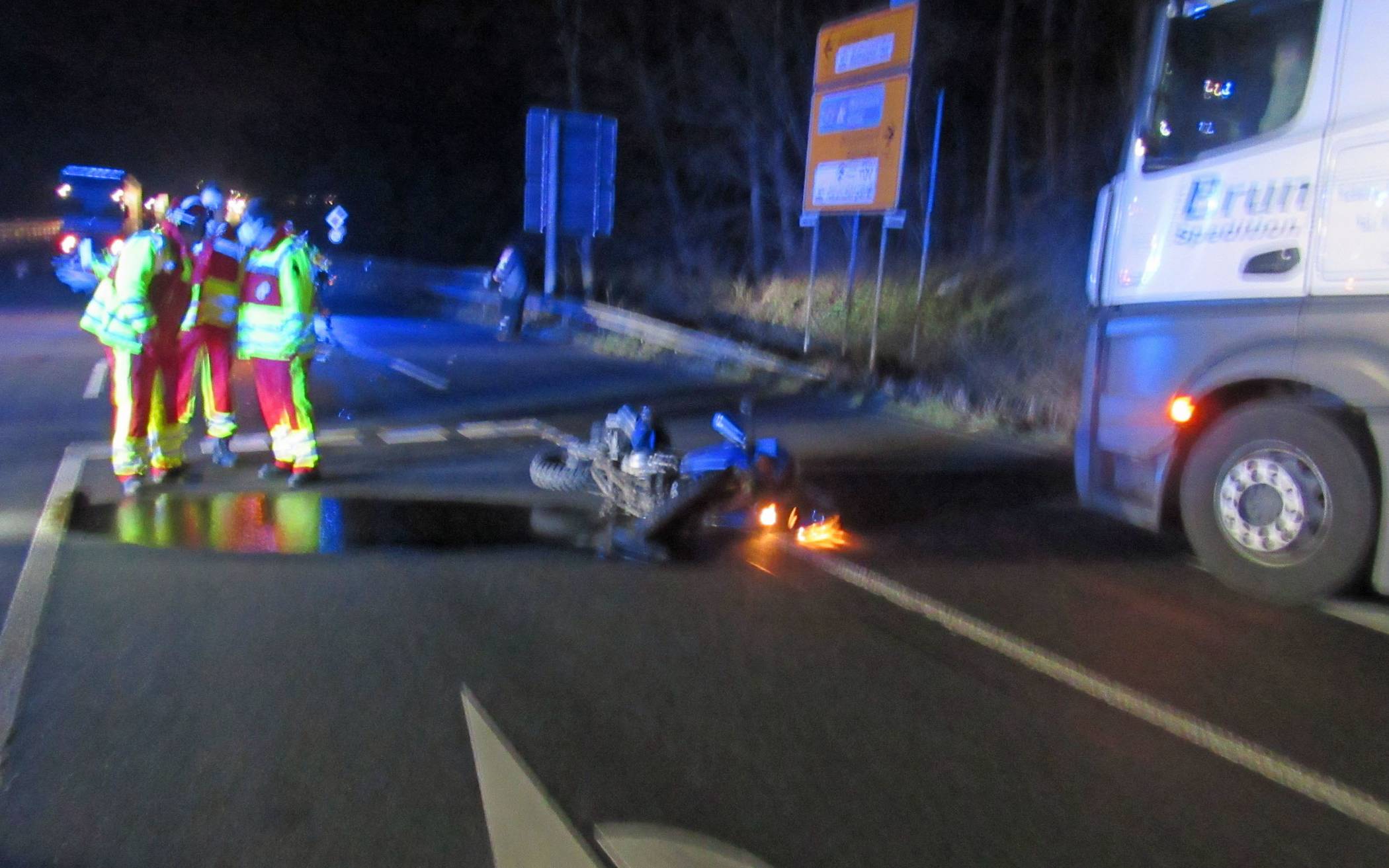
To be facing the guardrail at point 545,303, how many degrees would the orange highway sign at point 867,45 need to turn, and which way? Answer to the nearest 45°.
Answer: approximately 90° to its right

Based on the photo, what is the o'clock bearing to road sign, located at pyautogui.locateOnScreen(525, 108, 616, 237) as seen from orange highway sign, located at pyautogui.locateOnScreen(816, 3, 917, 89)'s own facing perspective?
The road sign is roughly at 3 o'clock from the orange highway sign.

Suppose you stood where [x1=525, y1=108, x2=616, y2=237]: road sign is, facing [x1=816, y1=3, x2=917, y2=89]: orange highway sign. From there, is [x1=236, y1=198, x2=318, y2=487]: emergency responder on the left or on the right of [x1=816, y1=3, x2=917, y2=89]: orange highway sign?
right

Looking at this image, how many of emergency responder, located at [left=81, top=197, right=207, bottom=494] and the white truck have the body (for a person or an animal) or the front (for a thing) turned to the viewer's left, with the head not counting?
1

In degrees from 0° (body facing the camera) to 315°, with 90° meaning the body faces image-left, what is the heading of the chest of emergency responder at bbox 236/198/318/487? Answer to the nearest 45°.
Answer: approximately 45°

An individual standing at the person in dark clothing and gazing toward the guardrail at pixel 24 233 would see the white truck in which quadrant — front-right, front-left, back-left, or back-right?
back-left

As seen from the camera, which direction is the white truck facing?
to the viewer's left

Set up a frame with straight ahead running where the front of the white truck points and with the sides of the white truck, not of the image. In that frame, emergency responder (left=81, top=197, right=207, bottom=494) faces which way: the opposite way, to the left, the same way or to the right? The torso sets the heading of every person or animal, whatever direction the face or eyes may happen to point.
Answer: the opposite way

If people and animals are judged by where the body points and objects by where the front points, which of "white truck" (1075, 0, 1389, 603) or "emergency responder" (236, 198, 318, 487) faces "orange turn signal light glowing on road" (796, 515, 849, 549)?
the white truck

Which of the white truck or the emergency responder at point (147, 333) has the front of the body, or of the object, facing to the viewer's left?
the white truck
